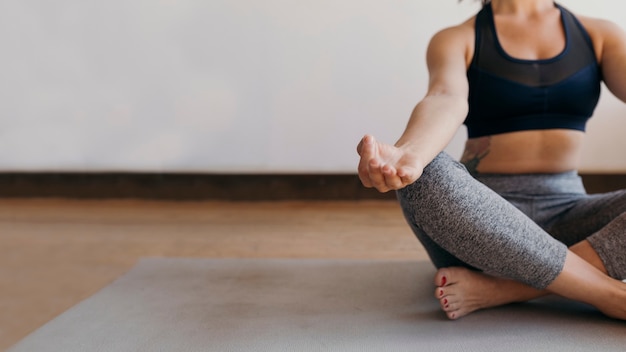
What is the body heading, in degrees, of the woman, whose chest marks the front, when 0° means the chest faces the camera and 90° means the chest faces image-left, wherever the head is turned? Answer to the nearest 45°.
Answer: approximately 0°
